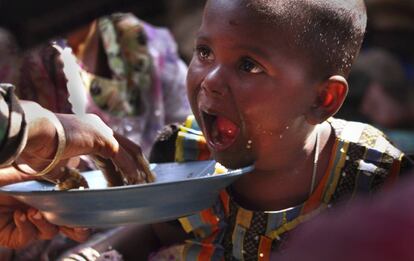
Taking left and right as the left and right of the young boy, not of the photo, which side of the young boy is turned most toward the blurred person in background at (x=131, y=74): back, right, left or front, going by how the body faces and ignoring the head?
right

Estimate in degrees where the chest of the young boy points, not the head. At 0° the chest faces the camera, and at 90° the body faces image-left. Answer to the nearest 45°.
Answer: approximately 45°
